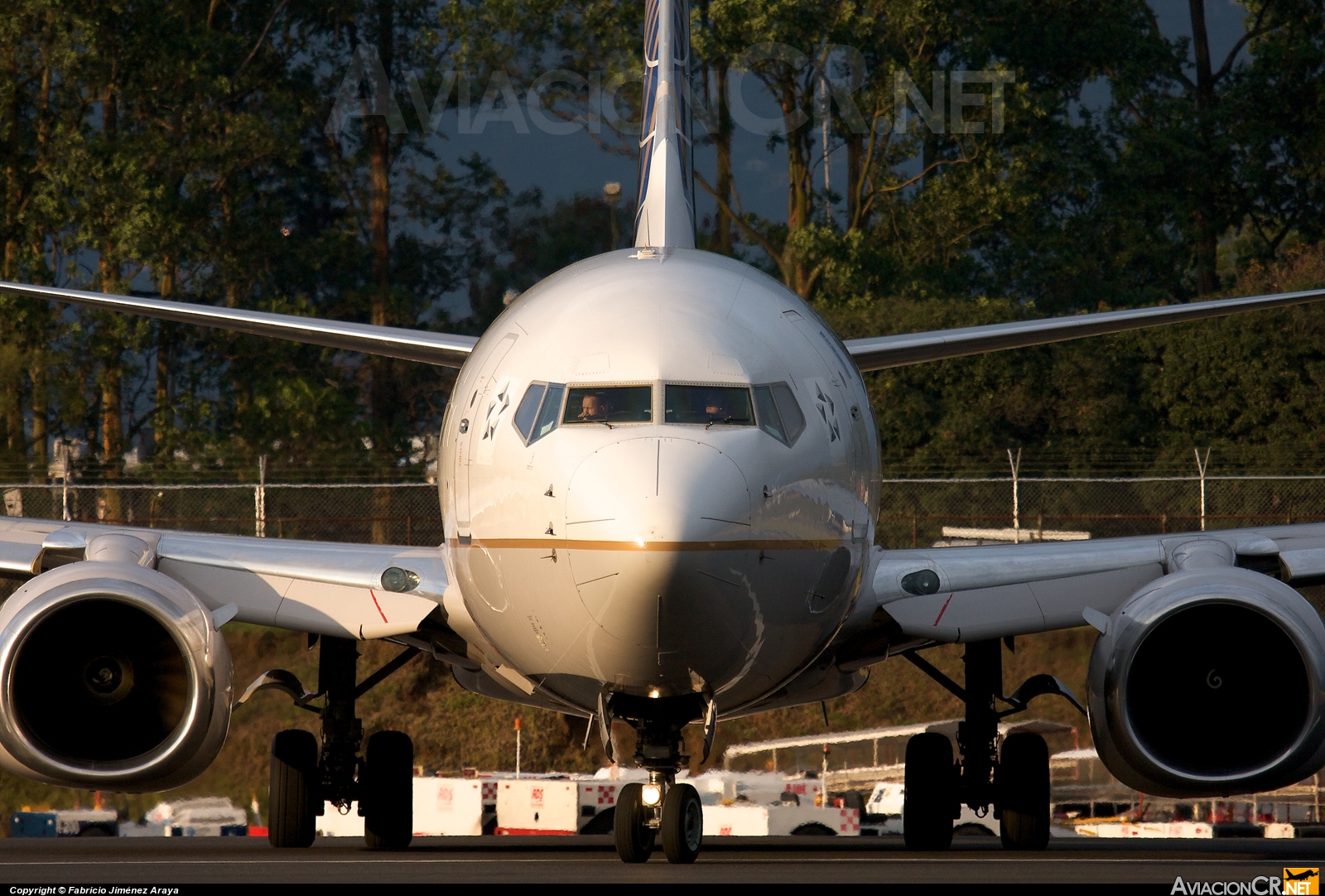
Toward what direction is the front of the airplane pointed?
toward the camera

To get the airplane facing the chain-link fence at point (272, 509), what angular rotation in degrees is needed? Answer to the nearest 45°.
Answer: approximately 180°

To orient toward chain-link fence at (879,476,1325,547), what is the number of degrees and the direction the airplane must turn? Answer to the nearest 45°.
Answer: approximately 180°

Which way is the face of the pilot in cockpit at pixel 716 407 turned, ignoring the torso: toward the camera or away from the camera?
toward the camera
